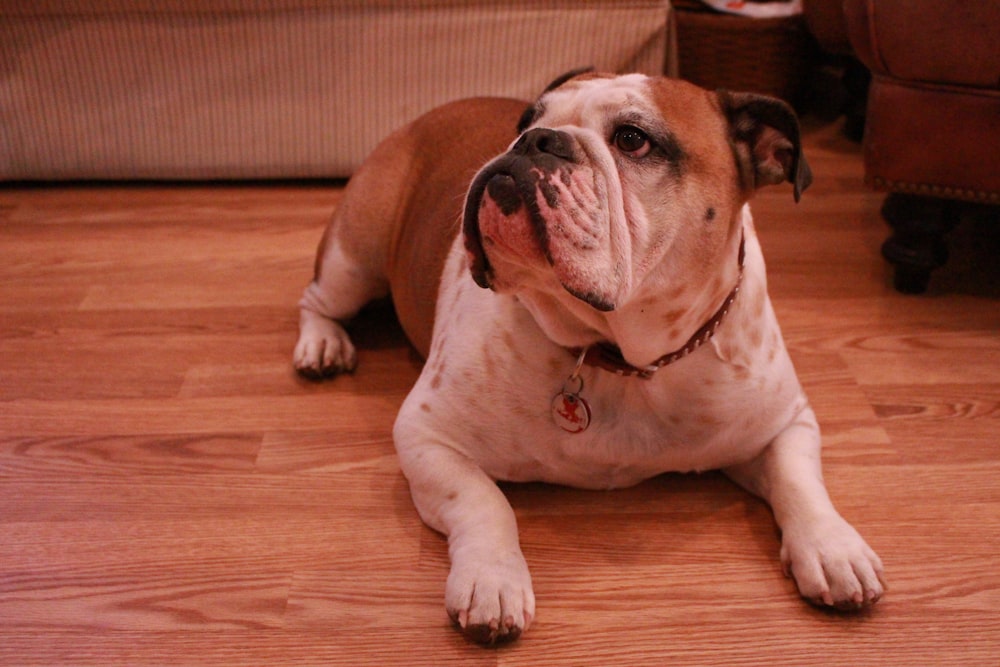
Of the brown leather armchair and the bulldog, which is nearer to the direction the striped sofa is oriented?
the bulldog

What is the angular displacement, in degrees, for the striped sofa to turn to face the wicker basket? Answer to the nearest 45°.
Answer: approximately 90° to its left

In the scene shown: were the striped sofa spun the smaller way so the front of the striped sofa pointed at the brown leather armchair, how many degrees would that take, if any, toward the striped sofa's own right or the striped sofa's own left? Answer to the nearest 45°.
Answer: approximately 45° to the striped sofa's own left

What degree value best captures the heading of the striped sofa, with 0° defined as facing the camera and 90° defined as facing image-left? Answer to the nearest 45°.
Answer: approximately 0°

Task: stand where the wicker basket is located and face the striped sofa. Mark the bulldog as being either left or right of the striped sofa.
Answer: left

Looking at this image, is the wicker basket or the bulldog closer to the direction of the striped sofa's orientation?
the bulldog

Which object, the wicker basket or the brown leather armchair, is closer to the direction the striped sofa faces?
the brown leather armchair

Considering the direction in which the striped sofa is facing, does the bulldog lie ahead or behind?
ahead
